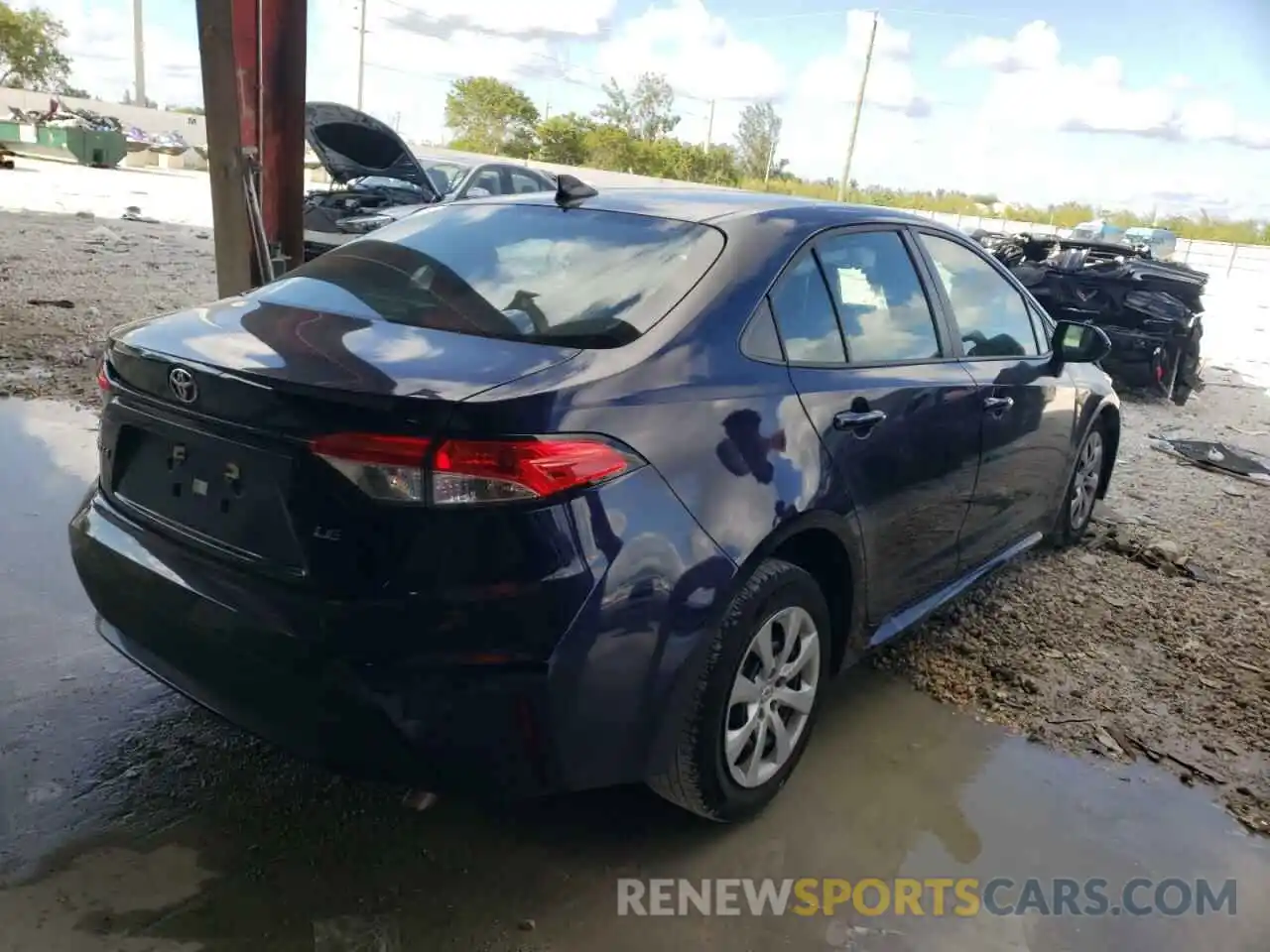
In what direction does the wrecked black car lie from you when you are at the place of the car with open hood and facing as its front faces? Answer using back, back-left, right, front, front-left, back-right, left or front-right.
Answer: left

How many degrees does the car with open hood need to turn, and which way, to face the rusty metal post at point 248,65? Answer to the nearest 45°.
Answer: approximately 45° to its left

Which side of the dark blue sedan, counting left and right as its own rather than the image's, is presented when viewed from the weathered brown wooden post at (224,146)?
left

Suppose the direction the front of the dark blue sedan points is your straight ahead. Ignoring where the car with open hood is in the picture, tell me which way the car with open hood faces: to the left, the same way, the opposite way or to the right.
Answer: the opposite way

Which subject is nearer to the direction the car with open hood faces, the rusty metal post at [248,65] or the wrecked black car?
the rusty metal post

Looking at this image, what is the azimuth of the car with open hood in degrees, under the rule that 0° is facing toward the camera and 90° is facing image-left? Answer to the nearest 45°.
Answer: approximately 45°

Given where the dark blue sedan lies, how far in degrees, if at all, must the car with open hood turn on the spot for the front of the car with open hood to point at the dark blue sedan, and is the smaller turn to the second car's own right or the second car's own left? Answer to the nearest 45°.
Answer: approximately 45° to the second car's own left

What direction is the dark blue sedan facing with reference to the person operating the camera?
facing away from the viewer and to the right of the viewer

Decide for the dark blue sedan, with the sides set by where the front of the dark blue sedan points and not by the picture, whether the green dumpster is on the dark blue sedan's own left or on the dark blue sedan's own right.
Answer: on the dark blue sedan's own left
